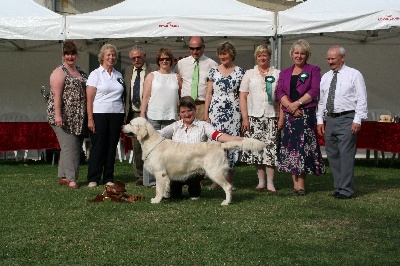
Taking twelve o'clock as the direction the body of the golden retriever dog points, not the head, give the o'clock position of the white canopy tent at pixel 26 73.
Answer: The white canopy tent is roughly at 2 o'clock from the golden retriever dog.

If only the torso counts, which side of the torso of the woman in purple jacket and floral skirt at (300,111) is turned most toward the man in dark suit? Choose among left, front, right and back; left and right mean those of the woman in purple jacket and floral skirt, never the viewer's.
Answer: right

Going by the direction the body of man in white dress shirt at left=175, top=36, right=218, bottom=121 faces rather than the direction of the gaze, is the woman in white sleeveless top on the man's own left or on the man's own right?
on the man's own right

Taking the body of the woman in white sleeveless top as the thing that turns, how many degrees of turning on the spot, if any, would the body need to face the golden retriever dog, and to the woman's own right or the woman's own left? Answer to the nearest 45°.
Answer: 0° — they already face it

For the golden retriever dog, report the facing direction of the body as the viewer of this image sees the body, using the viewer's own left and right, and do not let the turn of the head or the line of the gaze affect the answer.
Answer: facing to the left of the viewer

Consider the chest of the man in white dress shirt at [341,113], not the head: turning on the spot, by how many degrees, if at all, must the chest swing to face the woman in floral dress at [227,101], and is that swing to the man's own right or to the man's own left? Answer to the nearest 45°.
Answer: approximately 45° to the man's own right

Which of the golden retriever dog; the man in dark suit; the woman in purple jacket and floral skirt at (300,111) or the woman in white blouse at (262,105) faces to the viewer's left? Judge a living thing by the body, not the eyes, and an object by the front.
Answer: the golden retriever dog

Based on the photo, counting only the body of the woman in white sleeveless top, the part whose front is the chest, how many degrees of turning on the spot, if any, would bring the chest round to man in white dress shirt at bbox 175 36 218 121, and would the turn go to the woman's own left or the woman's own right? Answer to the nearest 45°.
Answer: approximately 90° to the woman's own left

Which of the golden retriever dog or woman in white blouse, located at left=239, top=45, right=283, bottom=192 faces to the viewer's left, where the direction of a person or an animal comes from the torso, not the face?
the golden retriever dog

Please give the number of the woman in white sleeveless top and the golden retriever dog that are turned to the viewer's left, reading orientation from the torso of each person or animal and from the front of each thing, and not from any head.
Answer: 1

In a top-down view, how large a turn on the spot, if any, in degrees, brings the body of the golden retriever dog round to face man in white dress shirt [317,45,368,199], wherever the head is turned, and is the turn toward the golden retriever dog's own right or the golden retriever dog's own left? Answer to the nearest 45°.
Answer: approximately 180°

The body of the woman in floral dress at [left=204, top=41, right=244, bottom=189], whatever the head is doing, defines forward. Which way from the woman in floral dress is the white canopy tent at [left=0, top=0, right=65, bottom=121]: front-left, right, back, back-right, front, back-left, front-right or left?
back-right

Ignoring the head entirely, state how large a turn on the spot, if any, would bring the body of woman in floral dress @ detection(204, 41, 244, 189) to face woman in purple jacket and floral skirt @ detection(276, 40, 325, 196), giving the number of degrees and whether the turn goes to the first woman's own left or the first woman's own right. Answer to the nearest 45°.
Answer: approximately 45° to the first woman's own left

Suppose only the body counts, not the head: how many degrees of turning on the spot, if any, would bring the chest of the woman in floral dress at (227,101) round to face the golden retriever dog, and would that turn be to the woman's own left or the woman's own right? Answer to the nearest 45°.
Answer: approximately 45° to the woman's own right

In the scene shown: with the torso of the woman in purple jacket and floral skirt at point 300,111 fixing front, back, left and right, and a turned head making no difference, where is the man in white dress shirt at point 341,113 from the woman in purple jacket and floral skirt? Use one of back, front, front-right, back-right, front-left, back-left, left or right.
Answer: left

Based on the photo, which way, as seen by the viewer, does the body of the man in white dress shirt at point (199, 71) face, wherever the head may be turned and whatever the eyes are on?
toward the camera

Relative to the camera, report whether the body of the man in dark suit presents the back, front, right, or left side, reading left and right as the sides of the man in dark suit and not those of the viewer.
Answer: front
